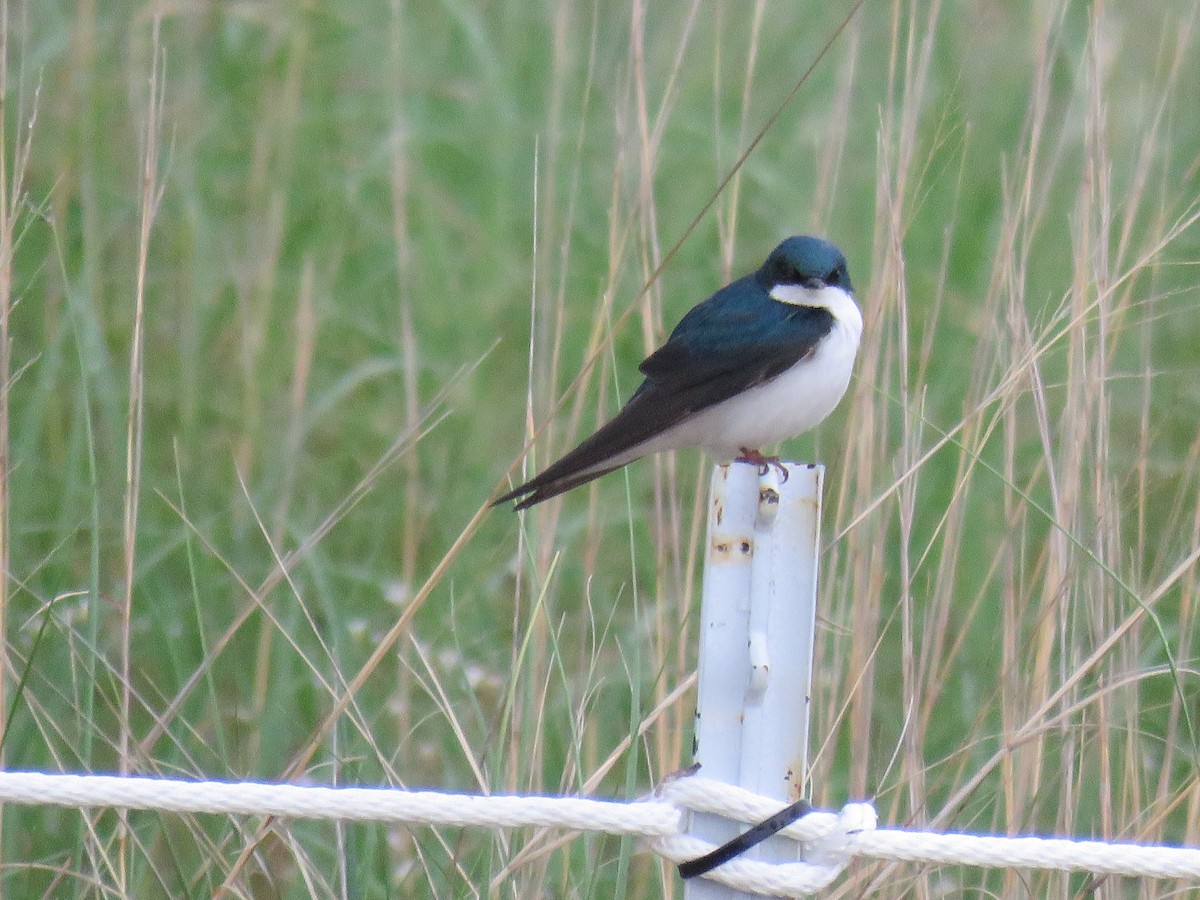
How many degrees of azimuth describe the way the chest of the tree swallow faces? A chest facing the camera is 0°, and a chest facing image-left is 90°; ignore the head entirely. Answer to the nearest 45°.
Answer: approximately 270°

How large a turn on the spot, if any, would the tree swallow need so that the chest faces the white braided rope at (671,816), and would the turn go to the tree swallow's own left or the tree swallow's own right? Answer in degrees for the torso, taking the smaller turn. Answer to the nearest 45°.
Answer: approximately 90° to the tree swallow's own right

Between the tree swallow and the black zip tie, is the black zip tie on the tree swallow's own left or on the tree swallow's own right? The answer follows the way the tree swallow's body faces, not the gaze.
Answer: on the tree swallow's own right
